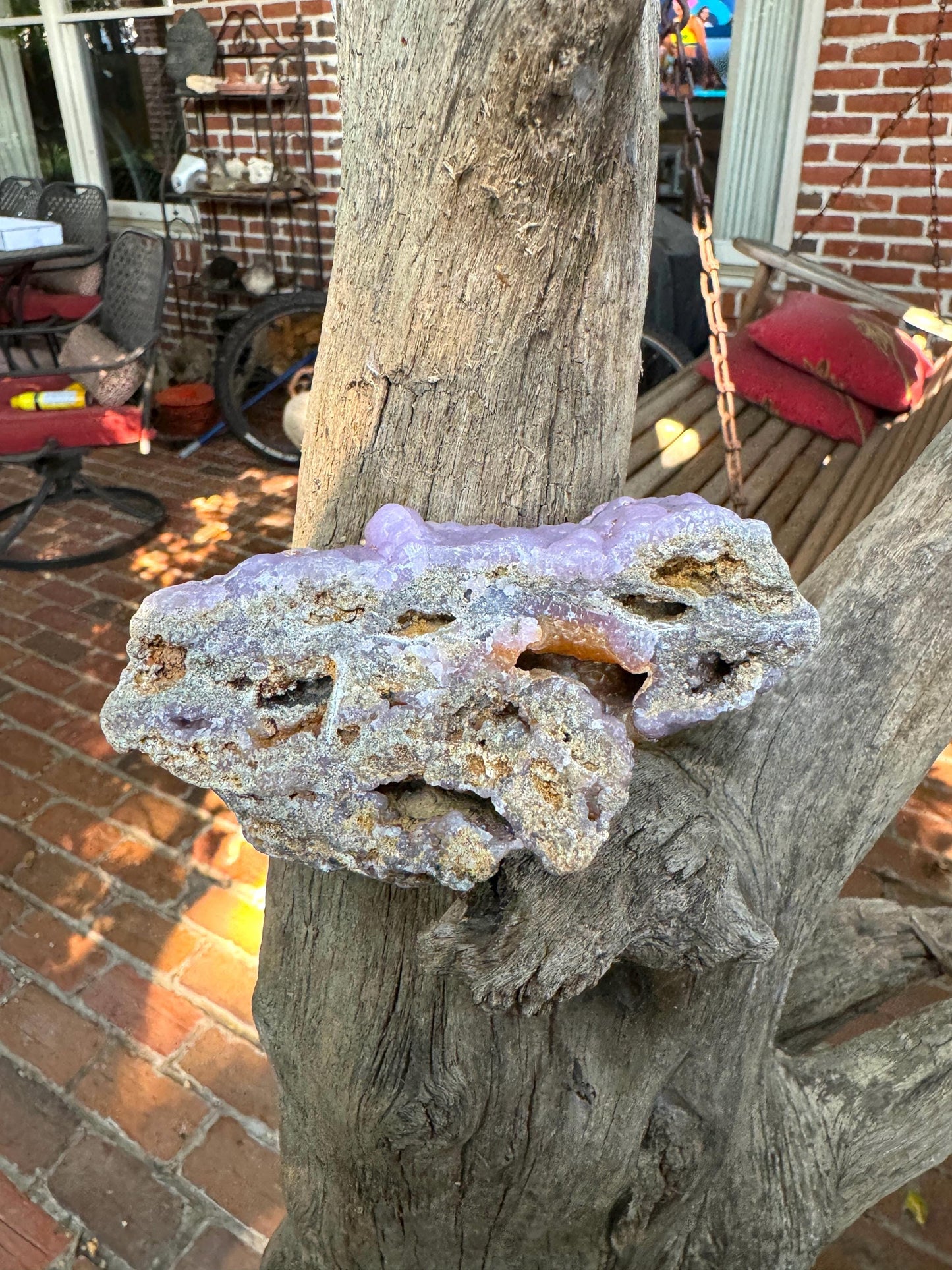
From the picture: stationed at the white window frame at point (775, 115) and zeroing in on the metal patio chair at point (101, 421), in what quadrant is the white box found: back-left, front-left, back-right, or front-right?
front-right

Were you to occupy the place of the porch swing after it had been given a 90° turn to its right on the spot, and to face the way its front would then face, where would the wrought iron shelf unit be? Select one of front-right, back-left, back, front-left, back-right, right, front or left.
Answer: left

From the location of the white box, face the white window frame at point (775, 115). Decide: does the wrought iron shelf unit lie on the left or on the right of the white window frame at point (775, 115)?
left

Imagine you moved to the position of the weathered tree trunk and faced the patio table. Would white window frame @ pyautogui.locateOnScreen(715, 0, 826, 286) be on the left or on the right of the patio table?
right

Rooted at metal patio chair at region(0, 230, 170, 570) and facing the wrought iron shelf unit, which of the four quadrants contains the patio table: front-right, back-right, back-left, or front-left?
front-left

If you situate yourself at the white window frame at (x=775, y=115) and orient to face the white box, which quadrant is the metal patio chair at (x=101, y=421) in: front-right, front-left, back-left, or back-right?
front-left

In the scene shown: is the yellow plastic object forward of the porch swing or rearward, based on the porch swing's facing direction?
forward

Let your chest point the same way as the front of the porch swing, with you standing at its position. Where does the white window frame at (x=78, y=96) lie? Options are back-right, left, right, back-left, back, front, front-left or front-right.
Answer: front

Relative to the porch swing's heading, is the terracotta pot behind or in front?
in front
